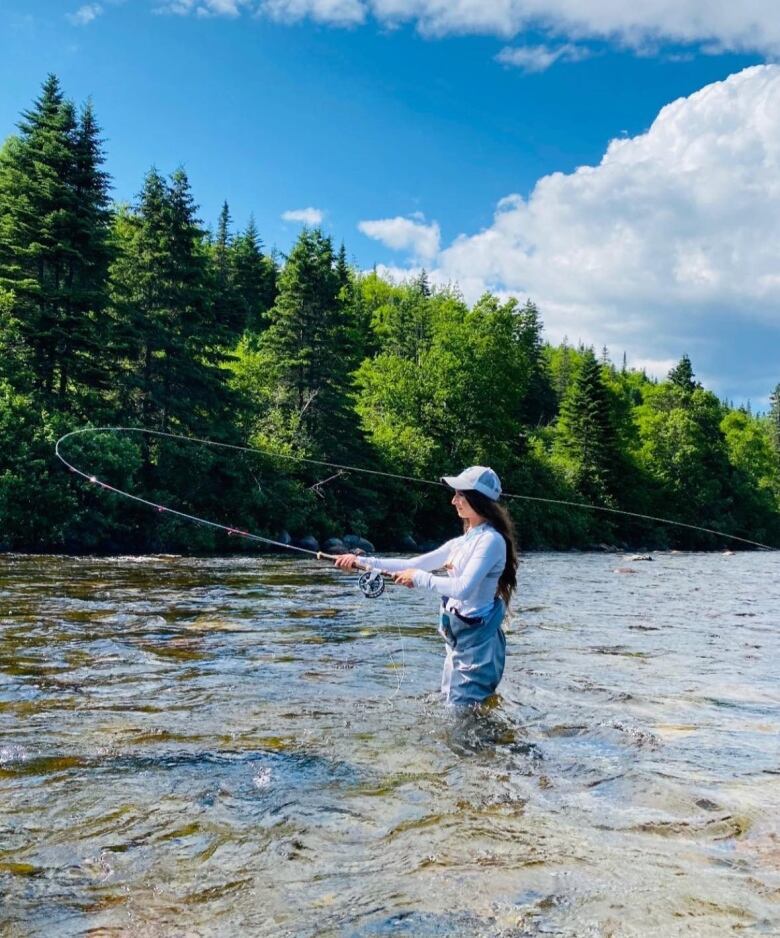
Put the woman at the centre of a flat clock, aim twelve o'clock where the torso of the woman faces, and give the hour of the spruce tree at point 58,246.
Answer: The spruce tree is roughly at 2 o'clock from the woman.

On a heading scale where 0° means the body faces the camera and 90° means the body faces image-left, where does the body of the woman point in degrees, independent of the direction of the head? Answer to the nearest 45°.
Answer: approximately 90°

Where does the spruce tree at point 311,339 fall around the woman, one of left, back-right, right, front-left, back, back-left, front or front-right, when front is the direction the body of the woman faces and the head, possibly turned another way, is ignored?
right

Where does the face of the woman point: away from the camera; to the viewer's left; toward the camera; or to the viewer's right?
to the viewer's left
